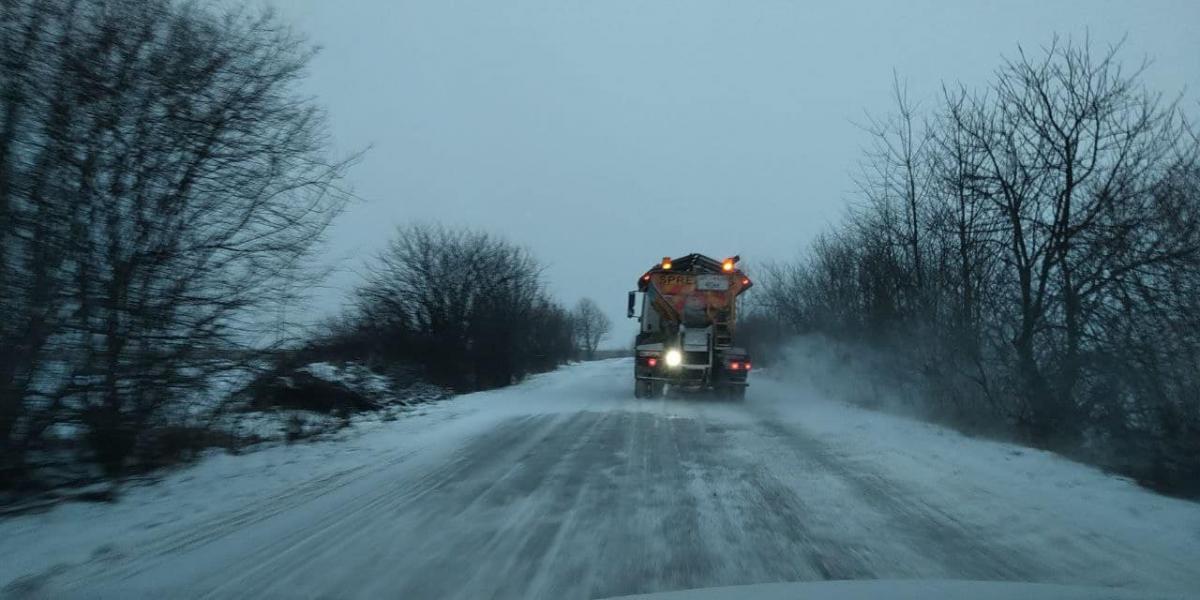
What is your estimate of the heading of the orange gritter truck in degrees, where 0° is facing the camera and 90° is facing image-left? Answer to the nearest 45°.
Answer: approximately 180°

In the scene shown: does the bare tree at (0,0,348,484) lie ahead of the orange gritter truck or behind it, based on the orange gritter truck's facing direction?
behind

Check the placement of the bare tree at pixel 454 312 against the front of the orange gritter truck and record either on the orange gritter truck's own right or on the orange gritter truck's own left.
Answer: on the orange gritter truck's own left
